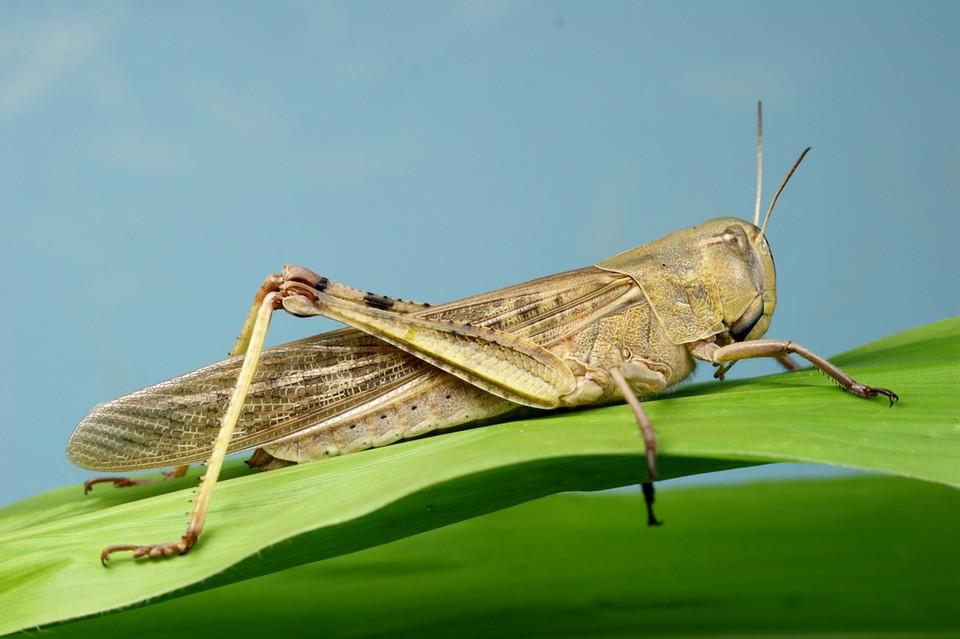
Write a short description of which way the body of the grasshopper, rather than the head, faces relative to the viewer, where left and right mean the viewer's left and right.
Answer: facing to the right of the viewer
